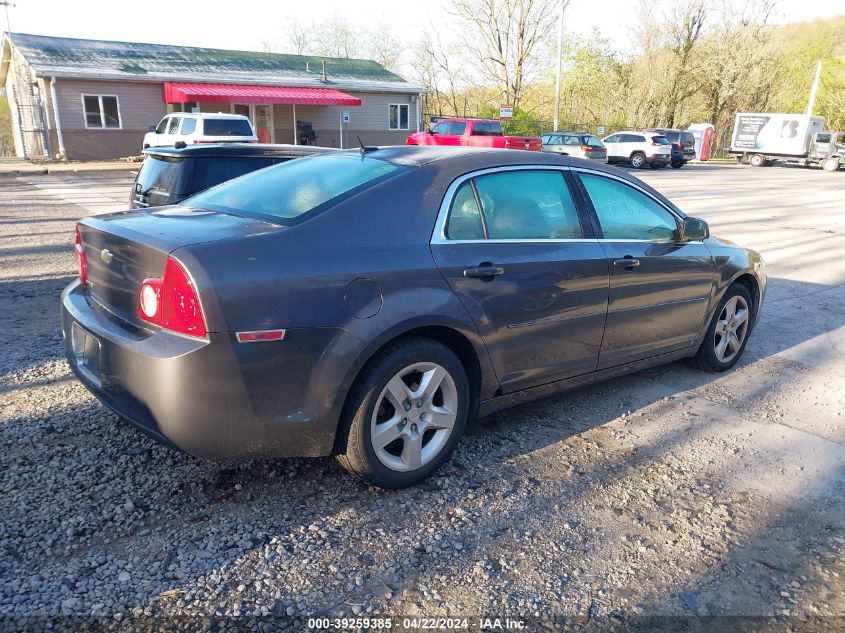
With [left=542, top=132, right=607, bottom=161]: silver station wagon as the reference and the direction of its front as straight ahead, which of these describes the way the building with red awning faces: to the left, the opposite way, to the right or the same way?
the opposite way

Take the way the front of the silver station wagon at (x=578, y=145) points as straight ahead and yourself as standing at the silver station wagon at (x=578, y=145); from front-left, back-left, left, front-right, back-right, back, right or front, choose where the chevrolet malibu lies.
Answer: back-left

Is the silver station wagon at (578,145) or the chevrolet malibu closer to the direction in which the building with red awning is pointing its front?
the chevrolet malibu

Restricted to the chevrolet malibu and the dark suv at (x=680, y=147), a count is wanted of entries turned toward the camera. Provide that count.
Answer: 0

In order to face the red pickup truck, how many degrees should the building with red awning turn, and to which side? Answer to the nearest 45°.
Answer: approximately 45° to its left

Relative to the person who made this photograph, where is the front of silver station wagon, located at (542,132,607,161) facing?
facing away from the viewer and to the left of the viewer

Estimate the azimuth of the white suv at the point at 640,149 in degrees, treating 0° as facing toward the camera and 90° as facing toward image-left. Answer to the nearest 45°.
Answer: approximately 135°

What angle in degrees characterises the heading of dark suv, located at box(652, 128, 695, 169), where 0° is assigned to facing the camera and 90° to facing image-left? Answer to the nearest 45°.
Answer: approximately 135°

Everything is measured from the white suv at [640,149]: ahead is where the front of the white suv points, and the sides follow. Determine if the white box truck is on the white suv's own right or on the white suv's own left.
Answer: on the white suv's own right

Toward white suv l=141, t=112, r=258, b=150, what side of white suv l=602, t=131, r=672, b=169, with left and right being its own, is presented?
left

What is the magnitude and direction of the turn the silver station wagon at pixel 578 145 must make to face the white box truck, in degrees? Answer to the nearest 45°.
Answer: approximately 90° to its right

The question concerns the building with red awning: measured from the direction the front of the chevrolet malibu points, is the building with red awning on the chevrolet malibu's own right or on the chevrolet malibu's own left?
on the chevrolet malibu's own left
